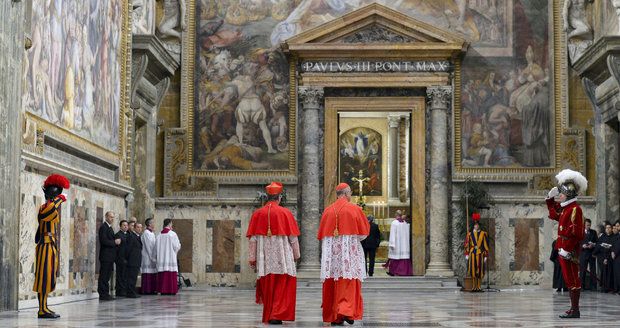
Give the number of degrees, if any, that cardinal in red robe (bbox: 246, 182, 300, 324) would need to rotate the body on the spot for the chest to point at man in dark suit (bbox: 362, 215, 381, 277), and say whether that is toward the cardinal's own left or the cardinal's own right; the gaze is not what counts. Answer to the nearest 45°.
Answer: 0° — they already face them

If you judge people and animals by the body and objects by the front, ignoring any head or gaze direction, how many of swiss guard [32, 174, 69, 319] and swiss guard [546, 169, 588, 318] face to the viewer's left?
1

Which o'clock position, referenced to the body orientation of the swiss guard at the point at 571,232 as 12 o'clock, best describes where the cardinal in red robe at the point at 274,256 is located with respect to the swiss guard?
The cardinal in red robe is roughly at 11 o'clock from the swiss guard.

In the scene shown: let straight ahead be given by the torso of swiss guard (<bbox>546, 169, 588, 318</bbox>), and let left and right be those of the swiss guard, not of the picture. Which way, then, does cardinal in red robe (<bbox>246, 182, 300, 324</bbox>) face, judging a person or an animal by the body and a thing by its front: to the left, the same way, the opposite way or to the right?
to the right

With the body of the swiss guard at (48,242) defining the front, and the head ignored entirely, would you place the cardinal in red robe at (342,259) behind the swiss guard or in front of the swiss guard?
in front

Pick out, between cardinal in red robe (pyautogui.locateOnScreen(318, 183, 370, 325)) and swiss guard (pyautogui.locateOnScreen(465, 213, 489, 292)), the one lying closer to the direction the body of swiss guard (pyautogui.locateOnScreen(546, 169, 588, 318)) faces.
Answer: the cardinal in red robe

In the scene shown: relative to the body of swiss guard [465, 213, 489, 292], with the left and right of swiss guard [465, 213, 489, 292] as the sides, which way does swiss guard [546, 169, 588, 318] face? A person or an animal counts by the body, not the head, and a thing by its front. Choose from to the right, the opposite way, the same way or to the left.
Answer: to the right

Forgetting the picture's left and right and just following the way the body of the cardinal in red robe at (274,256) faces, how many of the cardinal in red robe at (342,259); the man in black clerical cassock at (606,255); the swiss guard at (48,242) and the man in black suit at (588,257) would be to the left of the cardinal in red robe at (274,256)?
1

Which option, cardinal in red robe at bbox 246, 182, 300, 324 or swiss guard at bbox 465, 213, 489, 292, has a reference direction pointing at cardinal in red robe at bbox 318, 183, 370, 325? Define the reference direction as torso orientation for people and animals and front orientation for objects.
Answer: the swiss guard

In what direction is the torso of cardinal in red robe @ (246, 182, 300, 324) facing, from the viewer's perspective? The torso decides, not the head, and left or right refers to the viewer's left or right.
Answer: facing away from the viewer

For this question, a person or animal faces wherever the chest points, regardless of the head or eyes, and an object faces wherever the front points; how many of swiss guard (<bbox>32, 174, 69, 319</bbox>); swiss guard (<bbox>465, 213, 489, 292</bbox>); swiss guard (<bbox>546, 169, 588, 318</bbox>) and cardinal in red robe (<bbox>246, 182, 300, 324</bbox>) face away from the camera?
1

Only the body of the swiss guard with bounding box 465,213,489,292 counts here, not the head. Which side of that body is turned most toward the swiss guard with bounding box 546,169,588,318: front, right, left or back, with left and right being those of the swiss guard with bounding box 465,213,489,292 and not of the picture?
front

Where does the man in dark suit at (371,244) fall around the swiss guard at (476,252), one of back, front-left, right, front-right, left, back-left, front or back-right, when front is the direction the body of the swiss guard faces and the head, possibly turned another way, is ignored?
back-right

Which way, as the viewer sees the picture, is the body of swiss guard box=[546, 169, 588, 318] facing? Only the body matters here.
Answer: to the viewer's left

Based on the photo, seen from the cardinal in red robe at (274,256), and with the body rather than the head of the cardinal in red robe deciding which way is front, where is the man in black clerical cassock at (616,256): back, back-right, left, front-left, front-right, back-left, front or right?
front-right

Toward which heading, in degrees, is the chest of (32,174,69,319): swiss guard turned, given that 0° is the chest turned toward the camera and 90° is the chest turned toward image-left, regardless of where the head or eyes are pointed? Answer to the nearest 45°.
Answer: approximately 270°

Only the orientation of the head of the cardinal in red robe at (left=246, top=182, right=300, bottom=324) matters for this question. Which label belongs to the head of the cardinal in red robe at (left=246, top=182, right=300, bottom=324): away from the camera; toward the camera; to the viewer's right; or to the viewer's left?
away from the camera
